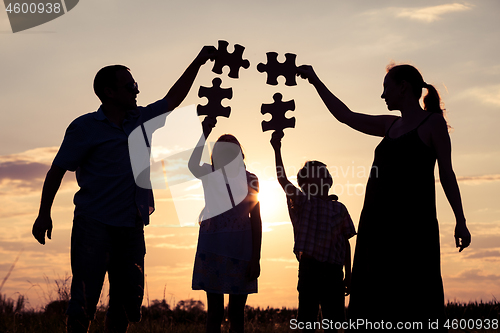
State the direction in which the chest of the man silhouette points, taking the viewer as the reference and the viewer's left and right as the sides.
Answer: facing the viewer and to the right of the viewer

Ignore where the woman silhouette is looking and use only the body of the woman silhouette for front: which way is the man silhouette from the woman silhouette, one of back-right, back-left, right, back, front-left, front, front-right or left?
front-right

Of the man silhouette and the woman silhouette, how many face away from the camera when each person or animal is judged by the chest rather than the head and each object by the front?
0

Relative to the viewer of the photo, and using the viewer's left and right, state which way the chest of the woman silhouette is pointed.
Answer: facing the viewer and to the left of the viewer

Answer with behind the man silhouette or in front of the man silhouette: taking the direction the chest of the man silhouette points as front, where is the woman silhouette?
in front
